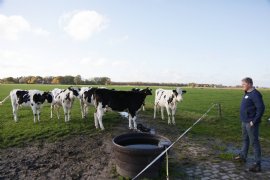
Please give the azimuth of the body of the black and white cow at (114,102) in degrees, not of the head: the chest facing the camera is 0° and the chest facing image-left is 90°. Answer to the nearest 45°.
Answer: approximately 270°

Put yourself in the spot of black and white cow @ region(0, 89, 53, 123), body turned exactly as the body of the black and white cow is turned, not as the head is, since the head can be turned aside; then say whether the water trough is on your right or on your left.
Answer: on your right

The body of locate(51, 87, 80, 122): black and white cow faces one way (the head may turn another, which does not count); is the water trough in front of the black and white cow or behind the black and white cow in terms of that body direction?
in front

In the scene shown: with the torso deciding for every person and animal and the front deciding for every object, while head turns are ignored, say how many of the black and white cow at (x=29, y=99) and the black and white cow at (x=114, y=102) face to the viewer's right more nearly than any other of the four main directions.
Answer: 2

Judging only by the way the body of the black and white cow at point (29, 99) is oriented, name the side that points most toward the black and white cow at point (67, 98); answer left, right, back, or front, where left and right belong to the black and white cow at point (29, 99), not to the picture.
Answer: front

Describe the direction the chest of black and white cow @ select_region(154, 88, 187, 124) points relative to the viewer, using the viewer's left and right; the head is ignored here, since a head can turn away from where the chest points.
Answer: facing the viewer and to the right of the viewer

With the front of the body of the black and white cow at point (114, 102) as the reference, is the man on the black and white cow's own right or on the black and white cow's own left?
on the black and white cow's own right

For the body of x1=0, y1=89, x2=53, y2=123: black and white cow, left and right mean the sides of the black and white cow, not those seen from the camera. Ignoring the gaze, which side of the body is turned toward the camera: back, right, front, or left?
right
